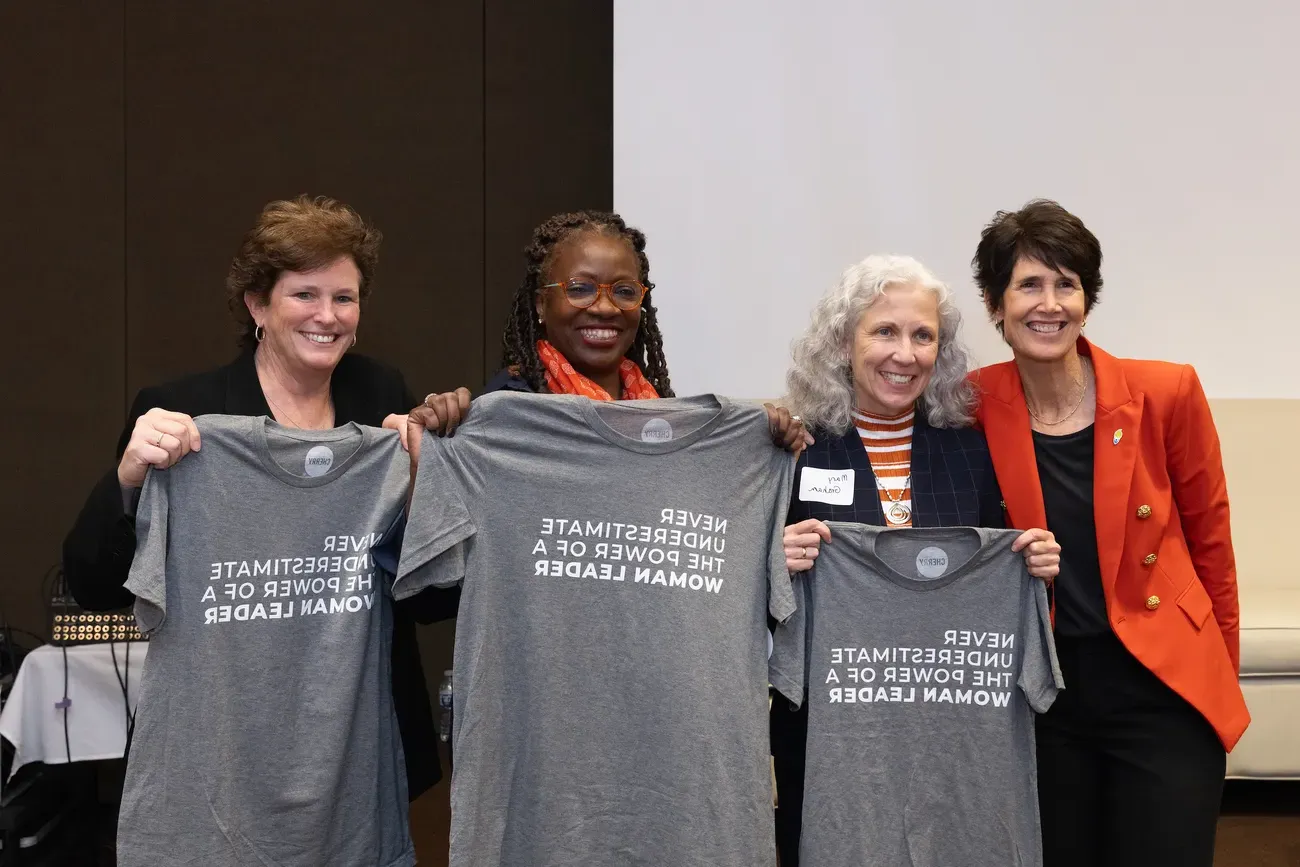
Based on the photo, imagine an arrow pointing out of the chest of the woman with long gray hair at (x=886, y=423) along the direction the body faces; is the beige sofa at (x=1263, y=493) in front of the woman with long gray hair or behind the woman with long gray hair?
behind

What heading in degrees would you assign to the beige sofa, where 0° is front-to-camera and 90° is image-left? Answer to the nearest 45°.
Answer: approximately 0°

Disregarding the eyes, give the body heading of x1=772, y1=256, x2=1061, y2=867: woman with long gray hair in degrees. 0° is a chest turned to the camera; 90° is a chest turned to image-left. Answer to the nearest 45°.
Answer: approximately 0°
